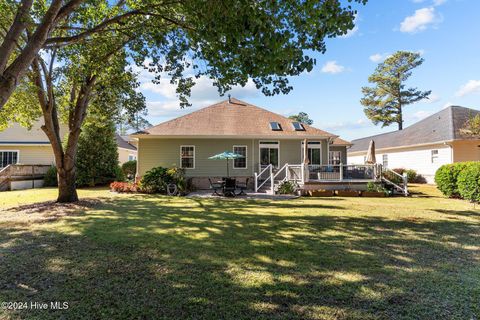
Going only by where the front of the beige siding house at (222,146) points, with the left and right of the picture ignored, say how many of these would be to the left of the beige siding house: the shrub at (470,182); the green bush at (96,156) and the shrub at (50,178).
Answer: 2

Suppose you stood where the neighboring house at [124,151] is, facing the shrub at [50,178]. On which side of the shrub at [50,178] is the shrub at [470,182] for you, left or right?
left

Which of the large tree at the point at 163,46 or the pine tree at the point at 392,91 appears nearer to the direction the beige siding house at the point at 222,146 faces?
the pine tree

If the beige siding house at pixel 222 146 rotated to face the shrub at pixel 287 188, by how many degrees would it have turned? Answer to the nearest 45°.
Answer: approximately 135° to its right

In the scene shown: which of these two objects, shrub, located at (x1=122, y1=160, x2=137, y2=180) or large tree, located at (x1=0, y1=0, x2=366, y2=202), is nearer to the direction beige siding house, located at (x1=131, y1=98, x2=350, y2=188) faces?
the shrub

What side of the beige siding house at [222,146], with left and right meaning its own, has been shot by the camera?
back

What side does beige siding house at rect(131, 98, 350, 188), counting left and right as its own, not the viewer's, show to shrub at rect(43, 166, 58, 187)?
left

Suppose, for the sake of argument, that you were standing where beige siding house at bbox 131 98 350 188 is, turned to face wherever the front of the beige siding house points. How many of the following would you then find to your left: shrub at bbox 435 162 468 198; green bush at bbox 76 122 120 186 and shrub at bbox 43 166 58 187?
2

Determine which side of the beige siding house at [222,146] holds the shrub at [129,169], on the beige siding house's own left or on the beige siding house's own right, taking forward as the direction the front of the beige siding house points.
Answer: on the beige siding house's own left
